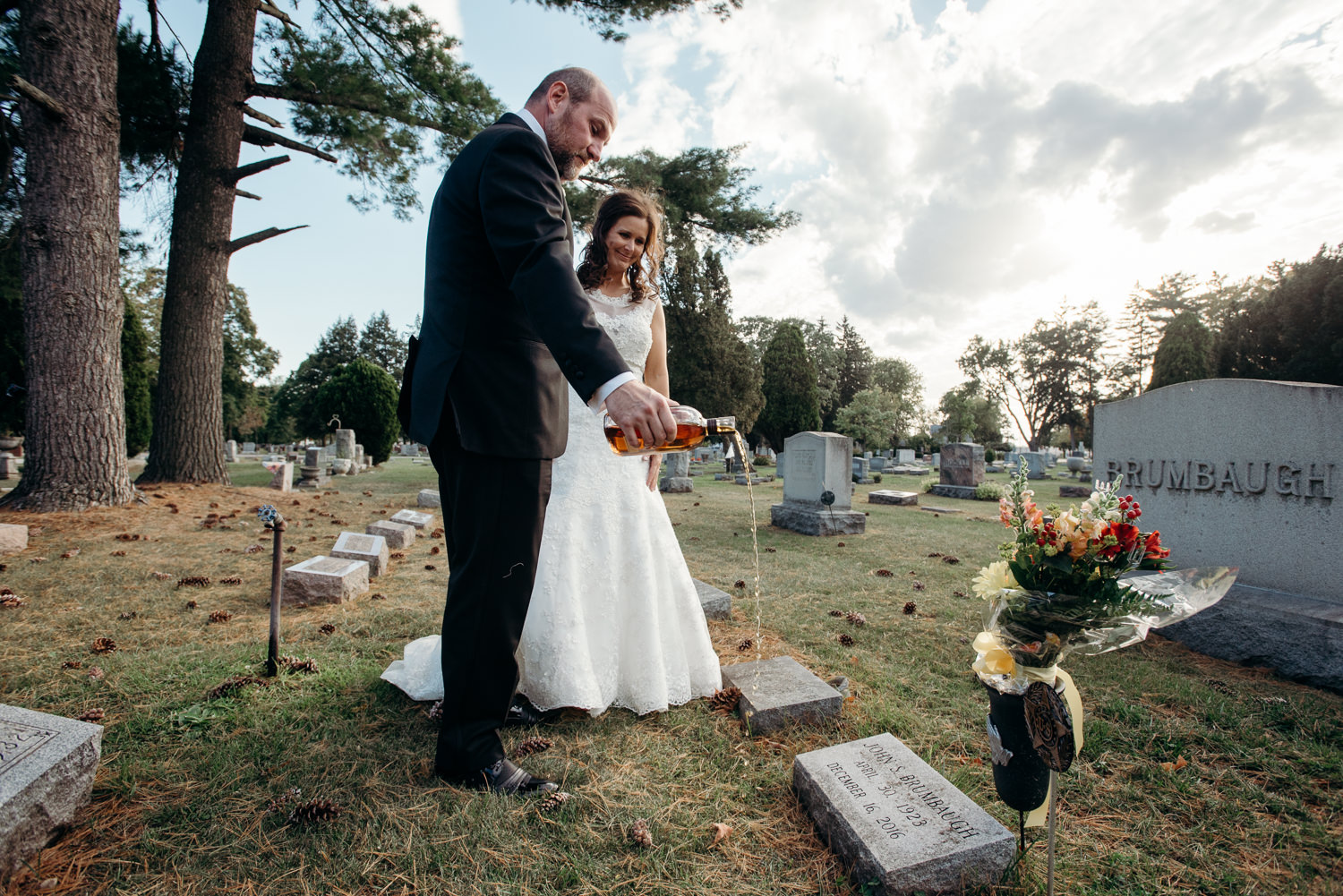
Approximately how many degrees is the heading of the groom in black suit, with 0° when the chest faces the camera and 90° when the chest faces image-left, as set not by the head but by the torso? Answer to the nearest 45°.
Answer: approximately 270°

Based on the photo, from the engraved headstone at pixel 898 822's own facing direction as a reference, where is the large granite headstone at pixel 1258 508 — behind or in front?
behind

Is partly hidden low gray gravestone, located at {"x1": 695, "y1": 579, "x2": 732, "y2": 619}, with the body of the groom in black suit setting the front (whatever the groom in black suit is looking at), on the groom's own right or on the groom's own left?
on the groom's own left

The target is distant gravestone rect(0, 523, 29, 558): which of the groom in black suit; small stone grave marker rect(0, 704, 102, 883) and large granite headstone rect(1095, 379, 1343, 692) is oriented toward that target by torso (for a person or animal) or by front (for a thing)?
the large granite headstone

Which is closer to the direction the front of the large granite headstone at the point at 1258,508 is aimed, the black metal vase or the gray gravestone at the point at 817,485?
the black metal vase

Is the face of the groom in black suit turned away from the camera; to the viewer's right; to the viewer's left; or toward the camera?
to the viewer's right

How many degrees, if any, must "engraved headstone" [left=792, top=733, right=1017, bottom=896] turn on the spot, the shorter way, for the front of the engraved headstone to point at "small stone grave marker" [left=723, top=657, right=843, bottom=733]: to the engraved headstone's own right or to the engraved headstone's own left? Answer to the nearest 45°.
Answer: approximately 90° to the engraved headstone's own right

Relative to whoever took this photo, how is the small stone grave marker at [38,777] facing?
facing the viewer and to the right of the viewer

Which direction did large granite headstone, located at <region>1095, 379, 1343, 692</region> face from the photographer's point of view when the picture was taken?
facing the viewer and to the left of the viewer

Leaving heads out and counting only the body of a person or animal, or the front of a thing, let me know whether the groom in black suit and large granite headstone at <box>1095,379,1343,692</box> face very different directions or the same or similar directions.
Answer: very different directions

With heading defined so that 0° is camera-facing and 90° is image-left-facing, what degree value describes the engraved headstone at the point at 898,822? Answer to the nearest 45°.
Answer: approximately 45°

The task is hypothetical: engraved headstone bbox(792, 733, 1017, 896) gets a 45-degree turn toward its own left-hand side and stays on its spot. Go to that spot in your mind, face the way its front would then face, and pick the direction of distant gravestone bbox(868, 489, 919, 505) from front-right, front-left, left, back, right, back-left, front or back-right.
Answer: back
